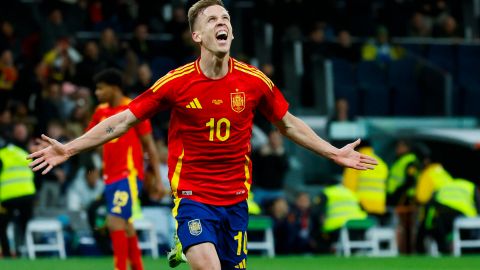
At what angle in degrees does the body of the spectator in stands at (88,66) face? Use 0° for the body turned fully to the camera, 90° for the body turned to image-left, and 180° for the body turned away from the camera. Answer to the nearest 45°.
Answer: approximately 0°

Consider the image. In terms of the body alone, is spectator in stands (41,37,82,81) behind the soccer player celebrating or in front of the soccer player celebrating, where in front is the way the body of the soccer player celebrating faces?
behind

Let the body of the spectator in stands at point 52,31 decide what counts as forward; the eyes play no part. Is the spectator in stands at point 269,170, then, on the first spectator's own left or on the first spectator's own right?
on the first spectator's own left

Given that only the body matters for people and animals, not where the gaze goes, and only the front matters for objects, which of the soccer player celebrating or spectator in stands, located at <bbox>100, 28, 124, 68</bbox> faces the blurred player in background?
the spectator in stands

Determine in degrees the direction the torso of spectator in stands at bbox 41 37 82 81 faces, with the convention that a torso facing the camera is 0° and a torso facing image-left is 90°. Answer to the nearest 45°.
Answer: approximately 0°
